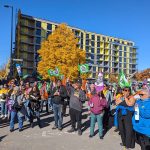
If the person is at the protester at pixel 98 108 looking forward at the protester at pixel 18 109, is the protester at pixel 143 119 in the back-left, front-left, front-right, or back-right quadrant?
back-left

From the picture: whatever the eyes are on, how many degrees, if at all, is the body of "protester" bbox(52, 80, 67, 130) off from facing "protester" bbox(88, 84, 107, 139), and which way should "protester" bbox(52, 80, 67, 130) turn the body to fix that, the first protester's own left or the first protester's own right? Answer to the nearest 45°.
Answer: approximately 90° to the first protester's own left

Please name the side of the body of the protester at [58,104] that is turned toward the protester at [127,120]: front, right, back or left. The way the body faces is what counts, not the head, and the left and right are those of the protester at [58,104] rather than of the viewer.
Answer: left

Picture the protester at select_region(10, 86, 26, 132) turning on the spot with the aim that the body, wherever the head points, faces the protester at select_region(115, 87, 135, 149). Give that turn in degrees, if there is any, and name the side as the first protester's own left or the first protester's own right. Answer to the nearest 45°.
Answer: approximately 45° to the first protester's own left

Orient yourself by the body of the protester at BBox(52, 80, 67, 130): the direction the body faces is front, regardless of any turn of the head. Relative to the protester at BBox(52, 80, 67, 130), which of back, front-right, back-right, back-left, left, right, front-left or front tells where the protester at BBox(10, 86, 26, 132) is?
front-right

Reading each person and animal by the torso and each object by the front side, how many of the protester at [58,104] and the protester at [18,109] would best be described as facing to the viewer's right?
0

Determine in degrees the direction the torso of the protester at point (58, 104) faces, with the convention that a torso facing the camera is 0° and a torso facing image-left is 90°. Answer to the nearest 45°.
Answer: approximately 45°

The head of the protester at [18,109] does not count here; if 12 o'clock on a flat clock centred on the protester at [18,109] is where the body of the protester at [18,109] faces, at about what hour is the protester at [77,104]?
the protester at [77,104] is roughly at 10 o'clock from the protester at [18,109].

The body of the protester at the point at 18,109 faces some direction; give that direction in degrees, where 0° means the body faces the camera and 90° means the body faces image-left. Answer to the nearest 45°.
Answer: approximately 0°
